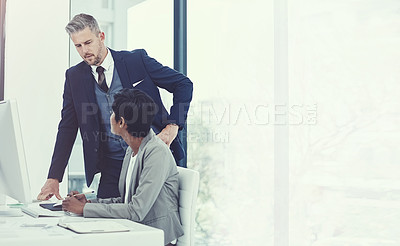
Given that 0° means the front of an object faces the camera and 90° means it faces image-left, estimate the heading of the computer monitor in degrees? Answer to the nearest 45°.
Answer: approximately 225°

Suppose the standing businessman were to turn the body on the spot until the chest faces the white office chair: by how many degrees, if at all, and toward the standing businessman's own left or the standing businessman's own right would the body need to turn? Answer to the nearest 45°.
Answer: approximately 45° to the standing businessman's own left

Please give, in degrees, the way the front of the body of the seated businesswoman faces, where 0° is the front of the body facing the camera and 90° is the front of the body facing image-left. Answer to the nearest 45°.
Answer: approximately 90°

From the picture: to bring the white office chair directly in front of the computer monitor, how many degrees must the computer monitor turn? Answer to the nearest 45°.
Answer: approximately 45° to its right

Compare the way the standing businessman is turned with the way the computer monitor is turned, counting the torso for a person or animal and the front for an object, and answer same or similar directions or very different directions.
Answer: very different directions

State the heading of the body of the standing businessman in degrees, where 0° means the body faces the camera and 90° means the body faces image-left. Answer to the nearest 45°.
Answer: approximately 45°

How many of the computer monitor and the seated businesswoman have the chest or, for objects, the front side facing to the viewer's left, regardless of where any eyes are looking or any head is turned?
1

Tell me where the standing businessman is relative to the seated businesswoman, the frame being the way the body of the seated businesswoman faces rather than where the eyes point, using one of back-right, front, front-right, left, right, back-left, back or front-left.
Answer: right

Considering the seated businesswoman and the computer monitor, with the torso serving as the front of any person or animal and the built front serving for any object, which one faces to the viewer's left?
the seated businesswoman
